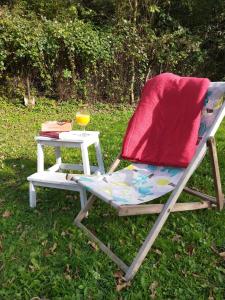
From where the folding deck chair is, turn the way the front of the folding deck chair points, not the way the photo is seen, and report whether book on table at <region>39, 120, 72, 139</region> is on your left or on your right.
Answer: on your right

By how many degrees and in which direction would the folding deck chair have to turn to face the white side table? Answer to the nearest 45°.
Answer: approximately 90° to its right

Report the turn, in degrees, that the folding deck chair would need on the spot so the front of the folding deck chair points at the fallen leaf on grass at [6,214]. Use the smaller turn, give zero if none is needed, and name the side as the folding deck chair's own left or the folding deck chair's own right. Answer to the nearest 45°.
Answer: approximately 45° to the folding deck chair's own right

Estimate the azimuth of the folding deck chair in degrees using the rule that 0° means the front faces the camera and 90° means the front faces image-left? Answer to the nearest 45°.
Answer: approximately 45°

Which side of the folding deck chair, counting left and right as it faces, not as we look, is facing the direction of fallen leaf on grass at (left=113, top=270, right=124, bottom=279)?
front

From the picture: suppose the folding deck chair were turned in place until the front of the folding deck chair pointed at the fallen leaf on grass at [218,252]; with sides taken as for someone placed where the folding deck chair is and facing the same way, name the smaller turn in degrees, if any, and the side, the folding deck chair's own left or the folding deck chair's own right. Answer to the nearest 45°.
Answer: approximately 90° to the folding deck chair's own left

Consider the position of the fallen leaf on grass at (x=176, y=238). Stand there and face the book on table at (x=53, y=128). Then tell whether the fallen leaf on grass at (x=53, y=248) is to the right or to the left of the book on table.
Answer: left

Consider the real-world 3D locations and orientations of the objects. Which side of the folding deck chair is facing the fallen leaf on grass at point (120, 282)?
front
